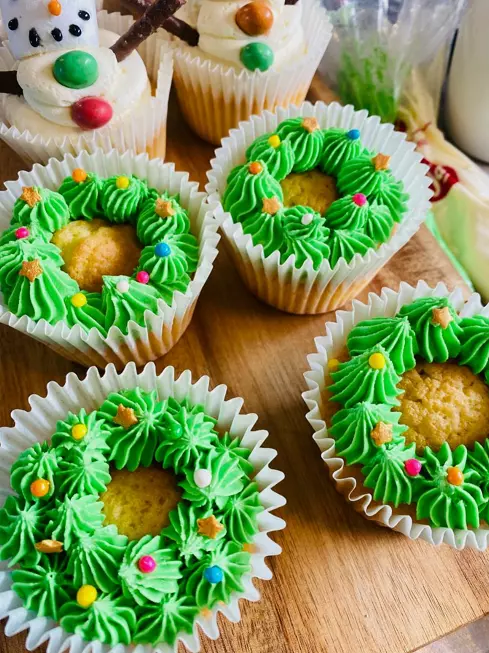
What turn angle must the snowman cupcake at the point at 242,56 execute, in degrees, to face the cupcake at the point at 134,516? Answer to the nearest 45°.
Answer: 0° — it already faces it

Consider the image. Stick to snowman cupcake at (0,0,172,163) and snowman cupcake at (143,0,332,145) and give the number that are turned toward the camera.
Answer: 2

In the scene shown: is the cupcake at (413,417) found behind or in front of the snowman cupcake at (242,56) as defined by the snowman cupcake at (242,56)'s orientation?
in front

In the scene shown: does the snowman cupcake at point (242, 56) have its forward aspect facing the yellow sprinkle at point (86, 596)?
yes

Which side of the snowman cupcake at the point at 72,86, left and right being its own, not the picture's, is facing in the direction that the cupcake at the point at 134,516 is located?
front

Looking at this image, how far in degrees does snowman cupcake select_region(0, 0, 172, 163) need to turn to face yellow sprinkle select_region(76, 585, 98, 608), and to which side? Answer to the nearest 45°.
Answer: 0° — it already faces it

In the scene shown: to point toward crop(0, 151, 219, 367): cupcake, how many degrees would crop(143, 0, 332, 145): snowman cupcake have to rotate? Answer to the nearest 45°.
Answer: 0° — it already faces it
